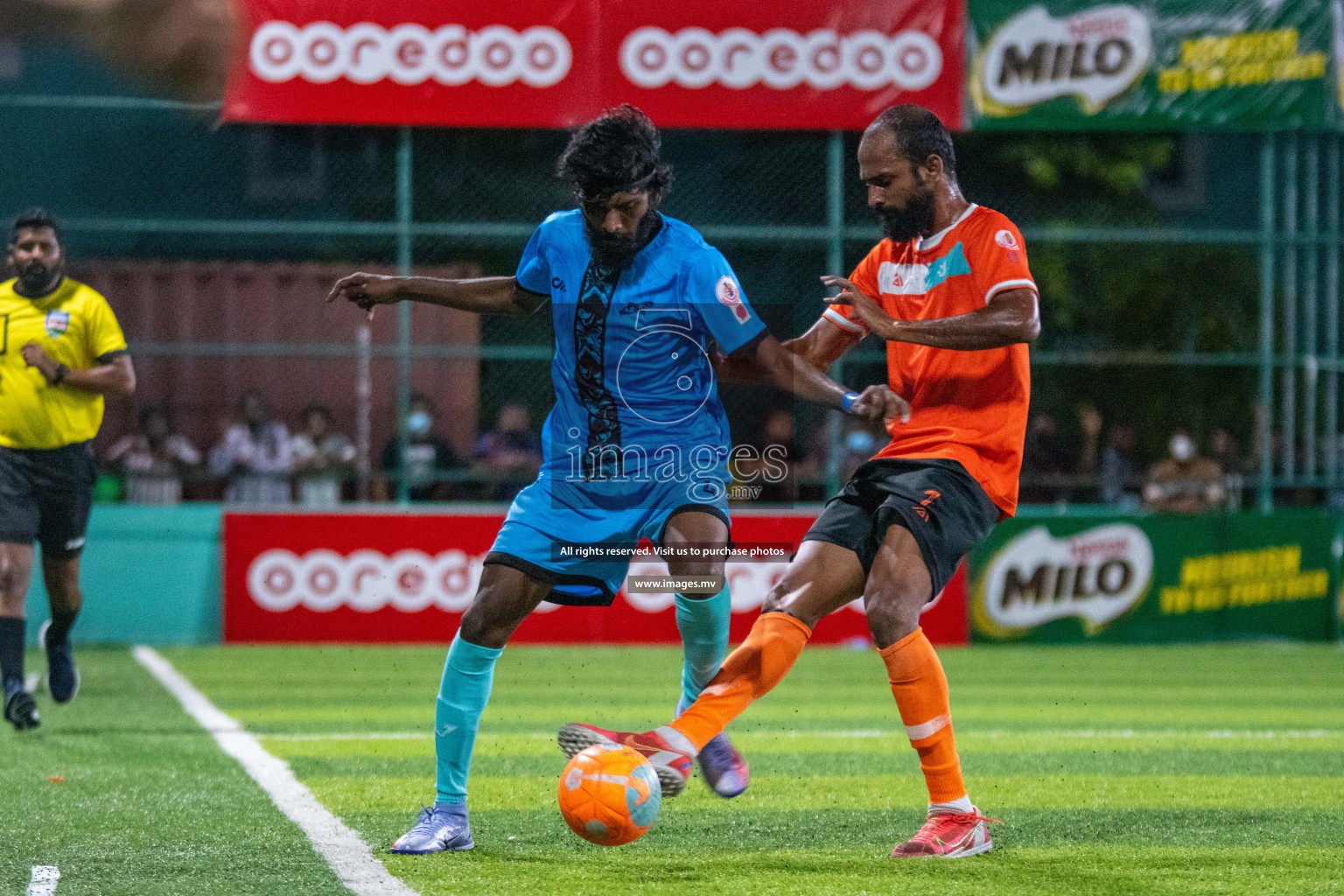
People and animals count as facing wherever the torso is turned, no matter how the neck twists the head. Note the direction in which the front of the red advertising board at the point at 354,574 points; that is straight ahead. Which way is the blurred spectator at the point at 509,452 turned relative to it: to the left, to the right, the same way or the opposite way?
the same way

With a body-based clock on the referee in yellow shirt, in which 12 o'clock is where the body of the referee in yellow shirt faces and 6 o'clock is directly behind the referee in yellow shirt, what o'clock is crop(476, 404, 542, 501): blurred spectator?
The blurred spectator is roughly at 7 o'clock from the referee in yellow shirt.

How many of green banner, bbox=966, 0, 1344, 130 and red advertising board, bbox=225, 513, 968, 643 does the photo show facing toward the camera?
2

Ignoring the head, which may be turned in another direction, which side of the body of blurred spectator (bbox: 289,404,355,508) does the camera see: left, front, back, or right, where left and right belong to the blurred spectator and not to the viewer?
front

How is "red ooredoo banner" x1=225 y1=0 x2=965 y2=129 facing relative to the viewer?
toward the camera

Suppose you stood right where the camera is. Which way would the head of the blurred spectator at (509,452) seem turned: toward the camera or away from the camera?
toward the camera

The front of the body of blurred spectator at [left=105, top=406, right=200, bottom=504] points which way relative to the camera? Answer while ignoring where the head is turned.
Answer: toward the camera

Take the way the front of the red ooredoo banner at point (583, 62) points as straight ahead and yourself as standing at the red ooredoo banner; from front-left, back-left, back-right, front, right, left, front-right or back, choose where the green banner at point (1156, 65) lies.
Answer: left

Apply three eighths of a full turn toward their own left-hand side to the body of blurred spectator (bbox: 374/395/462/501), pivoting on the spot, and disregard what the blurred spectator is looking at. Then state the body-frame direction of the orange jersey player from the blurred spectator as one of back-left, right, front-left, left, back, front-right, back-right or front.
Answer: back-right

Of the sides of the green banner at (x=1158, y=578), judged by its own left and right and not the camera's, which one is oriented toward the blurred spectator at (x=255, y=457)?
right

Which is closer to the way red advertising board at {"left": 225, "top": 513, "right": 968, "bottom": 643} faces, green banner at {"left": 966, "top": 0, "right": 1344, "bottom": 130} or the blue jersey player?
the blue jersey player

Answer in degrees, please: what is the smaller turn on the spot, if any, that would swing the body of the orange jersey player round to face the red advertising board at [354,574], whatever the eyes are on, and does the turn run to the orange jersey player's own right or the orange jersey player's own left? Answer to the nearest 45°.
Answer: approximately 90° to the orange jersey player's own right

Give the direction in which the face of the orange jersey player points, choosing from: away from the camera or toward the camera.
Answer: toward the camera

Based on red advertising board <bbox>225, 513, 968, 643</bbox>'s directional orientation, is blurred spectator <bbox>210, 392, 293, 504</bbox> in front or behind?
behind

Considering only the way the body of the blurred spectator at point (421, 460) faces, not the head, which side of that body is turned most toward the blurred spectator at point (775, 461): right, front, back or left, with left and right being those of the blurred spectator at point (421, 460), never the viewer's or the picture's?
left

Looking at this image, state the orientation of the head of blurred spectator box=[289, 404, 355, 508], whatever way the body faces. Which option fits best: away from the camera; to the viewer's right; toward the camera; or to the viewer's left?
toward the camera

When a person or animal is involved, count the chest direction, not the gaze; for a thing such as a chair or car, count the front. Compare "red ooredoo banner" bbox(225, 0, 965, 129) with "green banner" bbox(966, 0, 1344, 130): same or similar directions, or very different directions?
same or similar directions

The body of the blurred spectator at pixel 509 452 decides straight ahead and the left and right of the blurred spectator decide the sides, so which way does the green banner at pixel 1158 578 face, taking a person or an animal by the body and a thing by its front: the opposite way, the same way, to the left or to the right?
the same way

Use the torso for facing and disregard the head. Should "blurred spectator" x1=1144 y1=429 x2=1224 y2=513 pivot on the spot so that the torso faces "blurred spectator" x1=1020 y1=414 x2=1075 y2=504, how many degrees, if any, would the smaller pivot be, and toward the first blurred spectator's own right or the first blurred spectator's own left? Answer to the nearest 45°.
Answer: approximately 135° to the first blurred spectator's own right
